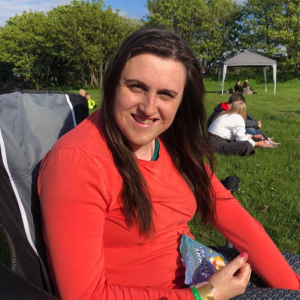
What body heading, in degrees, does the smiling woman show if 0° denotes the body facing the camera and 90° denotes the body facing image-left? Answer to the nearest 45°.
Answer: approximately 315°

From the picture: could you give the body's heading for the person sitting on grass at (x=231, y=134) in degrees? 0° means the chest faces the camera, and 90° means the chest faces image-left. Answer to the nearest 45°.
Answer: approximately 270°

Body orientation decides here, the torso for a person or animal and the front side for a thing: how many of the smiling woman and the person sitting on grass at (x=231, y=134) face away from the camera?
0

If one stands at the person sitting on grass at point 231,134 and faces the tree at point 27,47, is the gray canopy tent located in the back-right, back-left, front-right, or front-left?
front-right

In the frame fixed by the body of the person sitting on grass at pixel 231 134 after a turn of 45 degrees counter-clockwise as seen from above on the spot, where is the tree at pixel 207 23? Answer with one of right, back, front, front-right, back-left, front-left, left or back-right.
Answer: front-left

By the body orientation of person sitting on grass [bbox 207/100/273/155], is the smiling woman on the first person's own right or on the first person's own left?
on the first person's own right

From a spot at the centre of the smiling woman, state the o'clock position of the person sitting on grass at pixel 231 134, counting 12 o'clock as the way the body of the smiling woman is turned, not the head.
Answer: The person sitting on grass is roughly at 8 o'clock from the smiling woman.

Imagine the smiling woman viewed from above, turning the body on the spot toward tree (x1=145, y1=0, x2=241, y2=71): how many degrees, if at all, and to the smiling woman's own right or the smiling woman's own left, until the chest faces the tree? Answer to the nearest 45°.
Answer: approximately 135° to the smiling woman's own left

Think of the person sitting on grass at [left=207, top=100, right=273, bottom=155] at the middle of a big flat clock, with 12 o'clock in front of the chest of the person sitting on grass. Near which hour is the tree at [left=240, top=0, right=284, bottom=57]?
The tree is roughly at 9 o'clock from the person sitting on grass.

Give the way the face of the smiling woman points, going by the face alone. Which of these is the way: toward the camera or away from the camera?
toward the camera

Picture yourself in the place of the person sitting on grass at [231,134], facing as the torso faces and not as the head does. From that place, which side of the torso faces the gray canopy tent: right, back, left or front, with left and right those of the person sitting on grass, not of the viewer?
left

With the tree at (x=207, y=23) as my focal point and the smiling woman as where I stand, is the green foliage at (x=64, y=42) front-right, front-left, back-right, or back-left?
front-left
